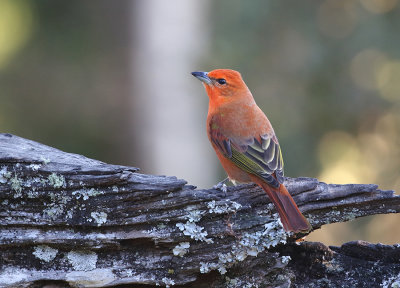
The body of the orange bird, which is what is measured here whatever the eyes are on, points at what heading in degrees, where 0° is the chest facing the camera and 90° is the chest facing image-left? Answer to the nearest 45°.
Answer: approximately 135°

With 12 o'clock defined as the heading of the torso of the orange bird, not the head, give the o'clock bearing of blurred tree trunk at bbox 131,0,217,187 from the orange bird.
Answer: The blurred tree trunk is roughly at 1 o'clock from the orange bird.
